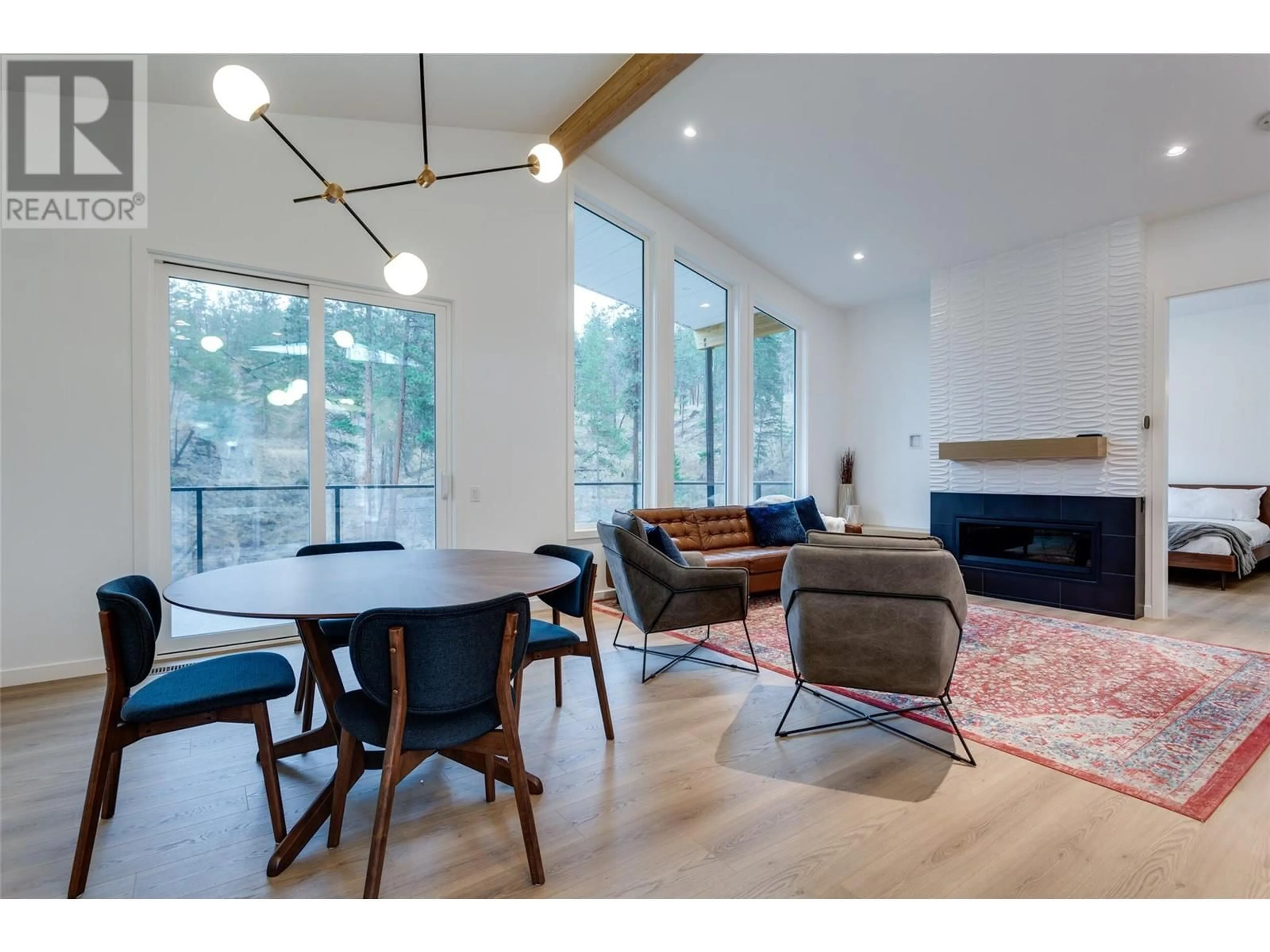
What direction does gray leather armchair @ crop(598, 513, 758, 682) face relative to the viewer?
to the viewer's right

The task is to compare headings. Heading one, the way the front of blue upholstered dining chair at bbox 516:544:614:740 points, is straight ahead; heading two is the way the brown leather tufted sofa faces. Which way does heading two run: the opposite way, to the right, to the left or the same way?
to the left

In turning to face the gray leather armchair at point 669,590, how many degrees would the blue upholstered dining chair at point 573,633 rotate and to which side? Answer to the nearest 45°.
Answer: approximately 180°

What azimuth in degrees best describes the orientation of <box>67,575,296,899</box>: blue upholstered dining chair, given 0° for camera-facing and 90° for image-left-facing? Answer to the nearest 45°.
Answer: approximately 270°

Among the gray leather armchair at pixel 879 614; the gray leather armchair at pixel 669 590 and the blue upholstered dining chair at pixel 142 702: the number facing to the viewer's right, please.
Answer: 2

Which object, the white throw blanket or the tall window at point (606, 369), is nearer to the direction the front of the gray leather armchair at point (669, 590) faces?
the white throw blanket

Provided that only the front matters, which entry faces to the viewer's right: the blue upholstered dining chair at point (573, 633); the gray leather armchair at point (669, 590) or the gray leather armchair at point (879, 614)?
the gray leather armchair at point (669, 590)

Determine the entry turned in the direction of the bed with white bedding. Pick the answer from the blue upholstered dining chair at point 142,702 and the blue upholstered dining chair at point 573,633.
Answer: the blue upholstered dining chair at point 142,702

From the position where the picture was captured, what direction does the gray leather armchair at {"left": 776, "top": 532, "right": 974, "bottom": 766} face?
facing away from the viewer

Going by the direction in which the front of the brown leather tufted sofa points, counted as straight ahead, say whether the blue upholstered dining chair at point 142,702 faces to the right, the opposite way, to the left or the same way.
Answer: to the left
